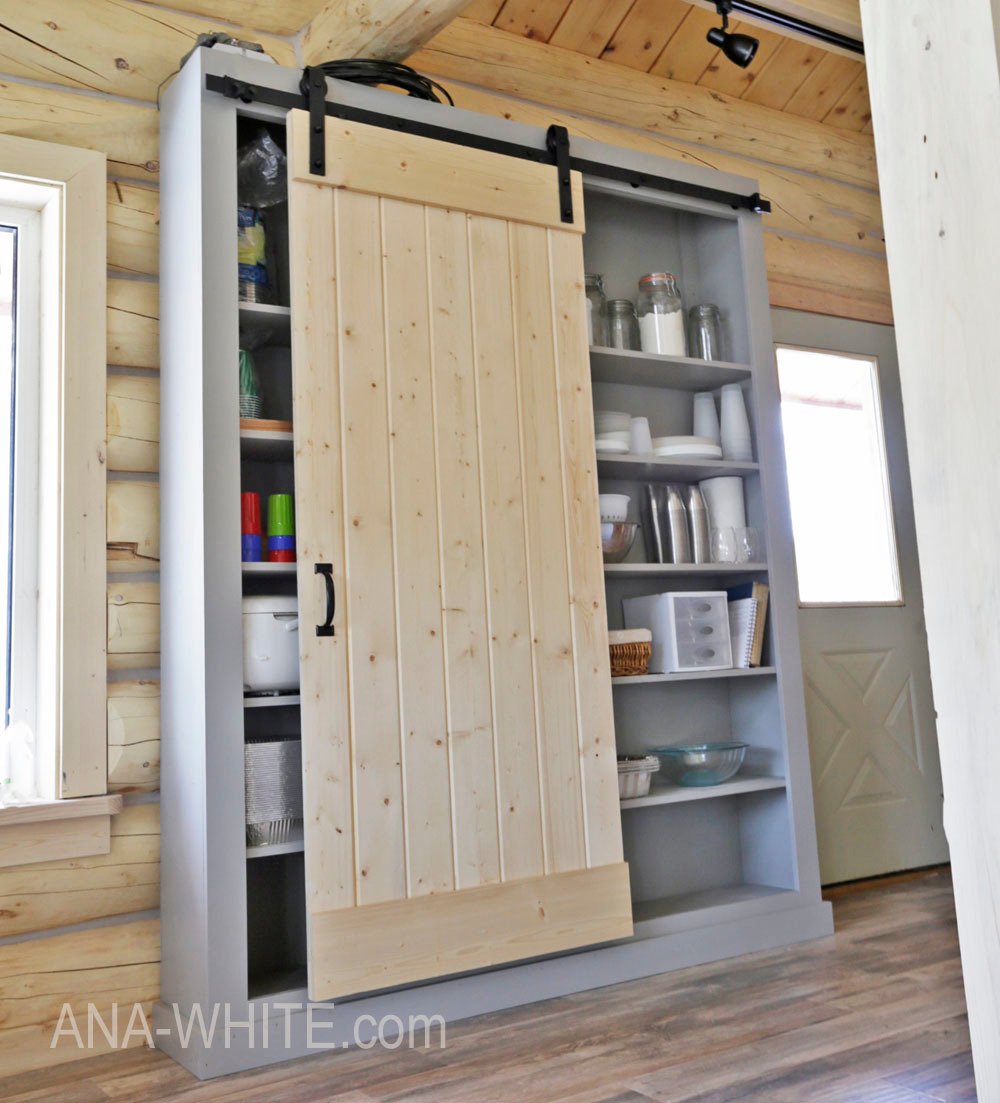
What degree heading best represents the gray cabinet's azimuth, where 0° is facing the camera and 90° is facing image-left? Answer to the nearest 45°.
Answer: approximately 315°

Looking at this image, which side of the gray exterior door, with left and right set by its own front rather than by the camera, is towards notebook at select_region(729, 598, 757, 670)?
right

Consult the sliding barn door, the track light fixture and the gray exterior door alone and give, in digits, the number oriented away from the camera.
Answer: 0

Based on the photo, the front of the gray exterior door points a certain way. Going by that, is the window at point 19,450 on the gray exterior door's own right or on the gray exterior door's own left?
on the gray exterior door's own right

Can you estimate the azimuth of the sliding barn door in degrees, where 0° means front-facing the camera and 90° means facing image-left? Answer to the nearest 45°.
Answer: approximately 315°

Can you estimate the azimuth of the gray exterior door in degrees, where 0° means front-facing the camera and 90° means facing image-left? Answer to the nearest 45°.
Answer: approximately 315°

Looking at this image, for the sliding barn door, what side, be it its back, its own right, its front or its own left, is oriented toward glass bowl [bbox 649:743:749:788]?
left

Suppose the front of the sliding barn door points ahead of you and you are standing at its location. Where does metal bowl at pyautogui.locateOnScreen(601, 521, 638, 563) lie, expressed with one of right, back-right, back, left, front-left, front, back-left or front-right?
left

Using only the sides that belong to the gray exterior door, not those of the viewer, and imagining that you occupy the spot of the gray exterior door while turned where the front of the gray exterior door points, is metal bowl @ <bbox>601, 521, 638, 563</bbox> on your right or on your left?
on your right

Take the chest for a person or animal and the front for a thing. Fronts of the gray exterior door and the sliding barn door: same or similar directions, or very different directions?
same or similar directions

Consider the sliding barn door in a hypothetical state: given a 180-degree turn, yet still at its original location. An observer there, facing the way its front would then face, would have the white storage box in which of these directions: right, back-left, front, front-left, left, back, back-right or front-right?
right

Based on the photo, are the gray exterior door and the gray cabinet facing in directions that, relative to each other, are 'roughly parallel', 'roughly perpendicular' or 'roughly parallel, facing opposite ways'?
roughly parallel

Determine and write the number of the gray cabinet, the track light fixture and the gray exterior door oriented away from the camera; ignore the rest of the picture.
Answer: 0
